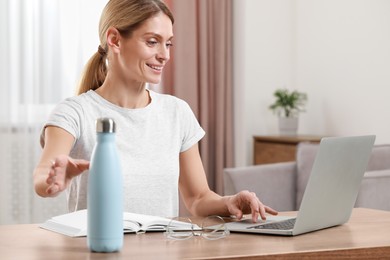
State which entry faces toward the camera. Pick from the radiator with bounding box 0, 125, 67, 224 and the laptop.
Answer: the radiator

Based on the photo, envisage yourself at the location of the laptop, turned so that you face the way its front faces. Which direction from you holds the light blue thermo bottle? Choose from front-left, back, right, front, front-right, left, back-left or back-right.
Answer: left

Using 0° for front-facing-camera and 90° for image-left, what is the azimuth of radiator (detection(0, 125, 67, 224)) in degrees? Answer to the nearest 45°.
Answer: approximately 0°

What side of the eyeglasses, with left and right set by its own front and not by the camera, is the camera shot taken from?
front

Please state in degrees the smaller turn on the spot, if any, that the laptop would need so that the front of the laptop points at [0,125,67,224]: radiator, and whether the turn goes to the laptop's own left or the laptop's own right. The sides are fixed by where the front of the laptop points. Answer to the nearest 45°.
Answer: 0° — it already faces it

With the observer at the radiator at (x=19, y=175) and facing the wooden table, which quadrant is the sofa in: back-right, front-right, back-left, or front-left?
front-left

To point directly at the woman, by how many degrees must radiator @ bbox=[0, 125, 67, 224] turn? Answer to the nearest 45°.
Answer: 0° — it already faces them

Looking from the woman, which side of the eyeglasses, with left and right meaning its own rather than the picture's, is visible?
back

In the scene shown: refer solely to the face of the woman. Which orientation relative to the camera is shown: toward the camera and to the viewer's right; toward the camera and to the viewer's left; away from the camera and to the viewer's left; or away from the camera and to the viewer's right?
toward the camera and to the viewer's right

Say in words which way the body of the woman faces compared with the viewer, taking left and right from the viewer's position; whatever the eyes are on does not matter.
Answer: facing the viewer and to the right of the viewer

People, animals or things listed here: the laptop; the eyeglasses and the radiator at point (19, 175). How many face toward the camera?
2

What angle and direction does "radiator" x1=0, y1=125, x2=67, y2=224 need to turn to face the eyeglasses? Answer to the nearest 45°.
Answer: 0° — it already faces it

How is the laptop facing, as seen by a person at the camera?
facing away from the viewer and to the left of the viewer

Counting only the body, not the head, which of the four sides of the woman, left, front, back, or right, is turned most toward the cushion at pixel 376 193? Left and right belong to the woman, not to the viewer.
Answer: left

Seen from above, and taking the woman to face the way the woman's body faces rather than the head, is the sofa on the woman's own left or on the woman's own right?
on the woman's own left

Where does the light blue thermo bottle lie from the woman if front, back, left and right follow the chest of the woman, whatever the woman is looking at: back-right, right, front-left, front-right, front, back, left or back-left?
front-right
